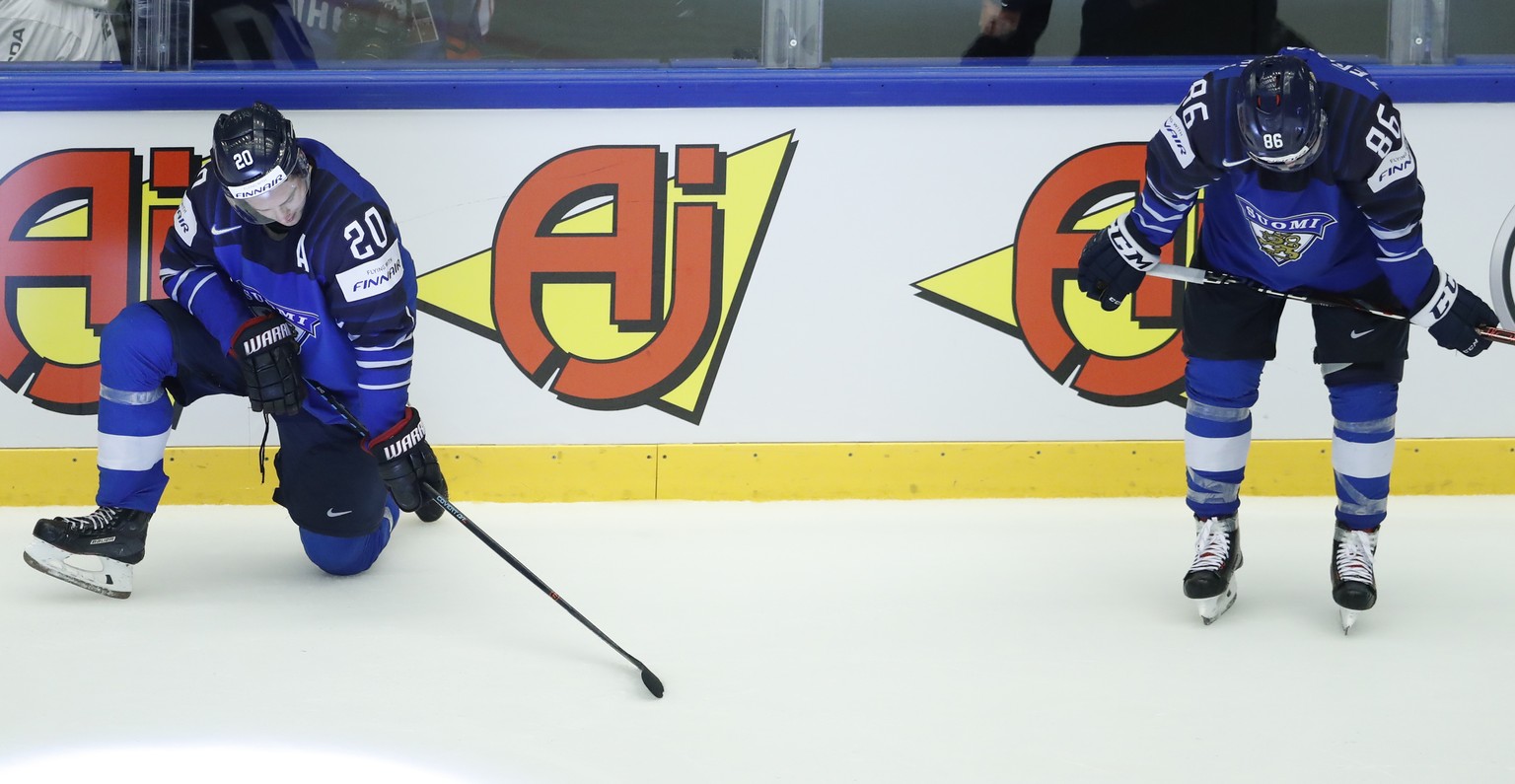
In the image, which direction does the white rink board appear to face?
toward the camera

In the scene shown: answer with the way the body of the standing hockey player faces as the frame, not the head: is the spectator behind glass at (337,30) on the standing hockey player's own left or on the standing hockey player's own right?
on the standing hockey player's own right

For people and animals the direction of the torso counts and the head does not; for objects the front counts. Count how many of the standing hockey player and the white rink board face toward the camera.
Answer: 2

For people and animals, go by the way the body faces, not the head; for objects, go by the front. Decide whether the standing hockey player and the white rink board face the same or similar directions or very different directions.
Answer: same or similar directions
